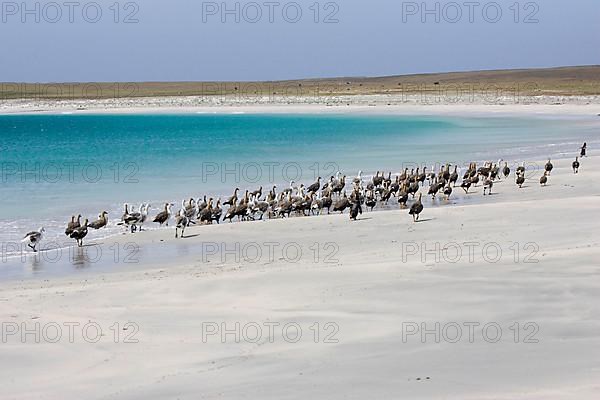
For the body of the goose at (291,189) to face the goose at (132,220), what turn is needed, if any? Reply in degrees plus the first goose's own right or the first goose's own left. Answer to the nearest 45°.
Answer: approximately 135° to the first goose's own right

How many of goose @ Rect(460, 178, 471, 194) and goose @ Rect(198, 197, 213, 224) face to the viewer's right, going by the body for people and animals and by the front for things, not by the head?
2

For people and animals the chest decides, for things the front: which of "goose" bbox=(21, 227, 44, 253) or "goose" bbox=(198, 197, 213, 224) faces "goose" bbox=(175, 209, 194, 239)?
"goose" bbox=(21, 227, 44, 253)

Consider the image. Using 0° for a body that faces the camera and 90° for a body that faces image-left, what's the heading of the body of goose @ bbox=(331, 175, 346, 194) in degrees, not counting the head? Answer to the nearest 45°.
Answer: approximately 270°

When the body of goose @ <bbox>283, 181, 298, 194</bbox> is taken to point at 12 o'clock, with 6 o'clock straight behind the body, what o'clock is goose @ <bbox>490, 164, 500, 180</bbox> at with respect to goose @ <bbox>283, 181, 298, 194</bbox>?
goose @ <bbox>490, 164, 500, 180</bbox> is roughly at 12 o'clock from goose @ <bbox>283, 181, 298, 194</bbox>.

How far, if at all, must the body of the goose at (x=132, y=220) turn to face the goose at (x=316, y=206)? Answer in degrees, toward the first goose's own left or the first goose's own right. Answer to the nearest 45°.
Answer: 0° — it already faces it

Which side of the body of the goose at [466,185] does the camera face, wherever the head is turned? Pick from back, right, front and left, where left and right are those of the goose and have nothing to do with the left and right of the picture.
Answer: right

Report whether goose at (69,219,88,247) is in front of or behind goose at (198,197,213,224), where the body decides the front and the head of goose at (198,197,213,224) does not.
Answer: behind

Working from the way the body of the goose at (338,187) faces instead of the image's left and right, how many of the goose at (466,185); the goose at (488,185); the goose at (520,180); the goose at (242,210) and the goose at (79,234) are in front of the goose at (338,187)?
3

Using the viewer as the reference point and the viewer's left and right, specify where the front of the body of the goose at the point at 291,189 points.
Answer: facing to the right of the viewer
